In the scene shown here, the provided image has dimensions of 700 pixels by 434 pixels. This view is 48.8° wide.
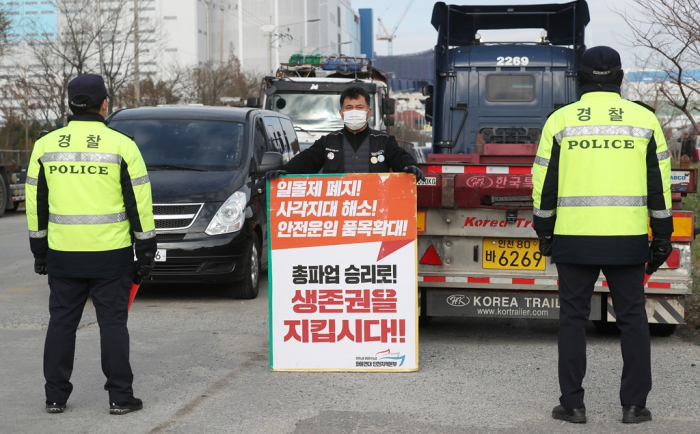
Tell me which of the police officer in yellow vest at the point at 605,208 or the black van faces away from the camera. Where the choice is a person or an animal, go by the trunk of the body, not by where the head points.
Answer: the police officer in yellow vest

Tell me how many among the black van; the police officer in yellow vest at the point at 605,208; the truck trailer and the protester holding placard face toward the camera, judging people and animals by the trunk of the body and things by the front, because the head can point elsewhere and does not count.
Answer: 2

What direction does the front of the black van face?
toward the camera

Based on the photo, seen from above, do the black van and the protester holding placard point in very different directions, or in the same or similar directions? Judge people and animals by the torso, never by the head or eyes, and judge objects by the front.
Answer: same or similar directions

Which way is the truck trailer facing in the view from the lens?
facing away from the viewer

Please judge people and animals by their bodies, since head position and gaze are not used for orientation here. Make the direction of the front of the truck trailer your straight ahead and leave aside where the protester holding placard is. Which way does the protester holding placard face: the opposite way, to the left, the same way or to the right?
the opposite way

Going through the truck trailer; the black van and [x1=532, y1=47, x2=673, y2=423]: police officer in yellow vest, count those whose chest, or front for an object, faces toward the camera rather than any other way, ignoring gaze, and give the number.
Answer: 1

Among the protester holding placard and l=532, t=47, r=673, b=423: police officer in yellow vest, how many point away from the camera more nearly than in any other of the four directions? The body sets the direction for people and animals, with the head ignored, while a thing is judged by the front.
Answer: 1

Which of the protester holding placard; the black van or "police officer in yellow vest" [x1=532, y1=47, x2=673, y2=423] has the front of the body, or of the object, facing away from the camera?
the police officer in yellow vest

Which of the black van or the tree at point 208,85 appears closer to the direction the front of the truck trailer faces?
the tree

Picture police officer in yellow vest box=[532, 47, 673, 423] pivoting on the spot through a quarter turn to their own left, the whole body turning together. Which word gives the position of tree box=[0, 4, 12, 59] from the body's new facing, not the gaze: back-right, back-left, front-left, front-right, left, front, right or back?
front-right

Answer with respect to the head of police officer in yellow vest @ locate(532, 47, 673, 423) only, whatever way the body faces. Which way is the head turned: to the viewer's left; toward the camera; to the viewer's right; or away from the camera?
away from the camera

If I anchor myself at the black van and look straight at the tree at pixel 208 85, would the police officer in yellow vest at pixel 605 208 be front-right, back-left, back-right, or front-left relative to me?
back-right

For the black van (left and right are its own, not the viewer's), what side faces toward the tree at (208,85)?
back

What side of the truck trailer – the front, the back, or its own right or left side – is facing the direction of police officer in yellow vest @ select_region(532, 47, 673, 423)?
back

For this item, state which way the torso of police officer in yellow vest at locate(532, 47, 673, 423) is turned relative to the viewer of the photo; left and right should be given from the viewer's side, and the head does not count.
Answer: facing away from the viewer

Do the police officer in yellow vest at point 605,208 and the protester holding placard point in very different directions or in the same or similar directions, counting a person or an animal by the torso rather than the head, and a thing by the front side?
very different directions

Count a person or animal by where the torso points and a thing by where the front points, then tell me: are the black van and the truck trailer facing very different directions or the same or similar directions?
very different directions

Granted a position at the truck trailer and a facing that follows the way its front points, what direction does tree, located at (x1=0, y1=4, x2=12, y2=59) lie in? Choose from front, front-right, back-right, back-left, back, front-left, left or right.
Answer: front-left
